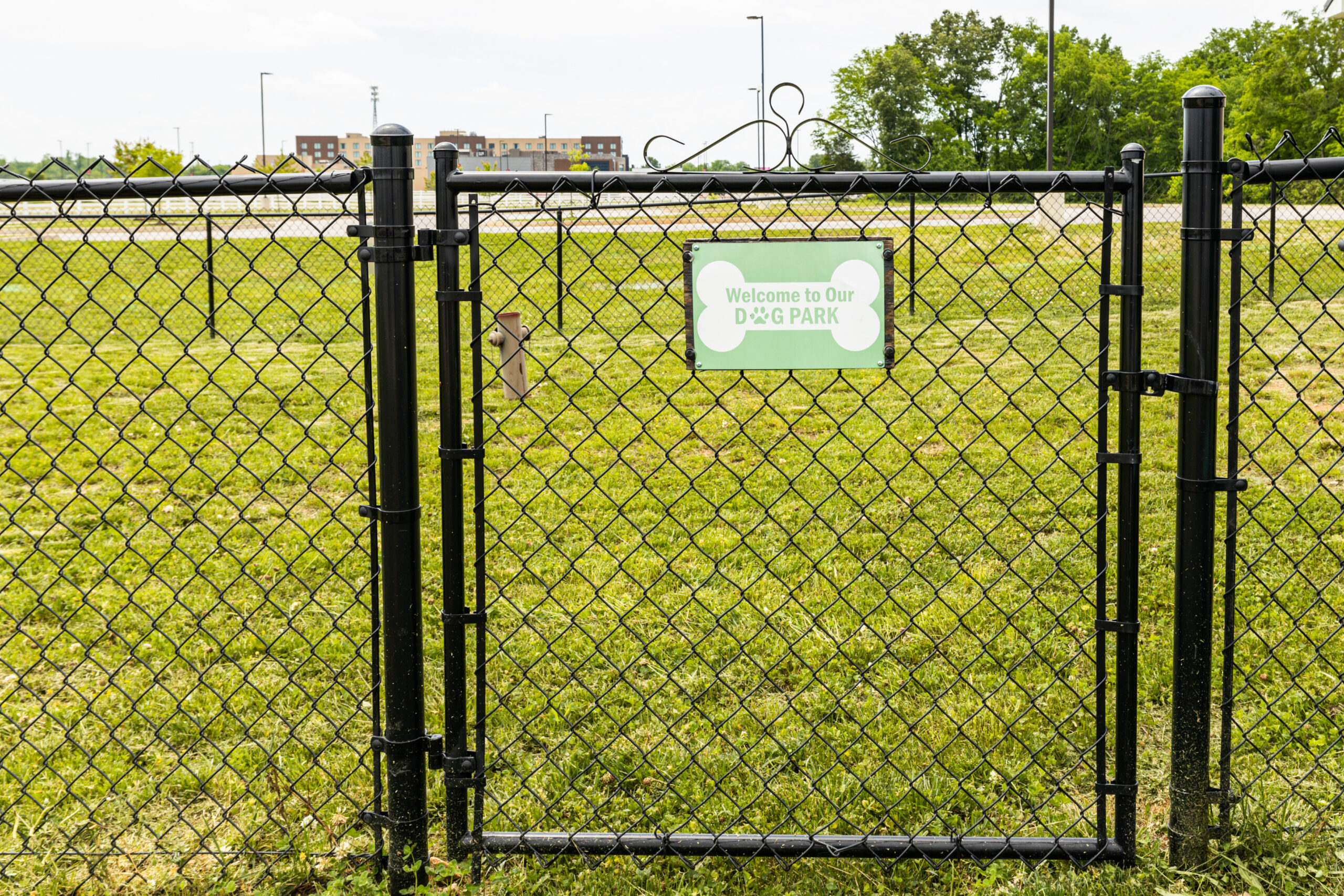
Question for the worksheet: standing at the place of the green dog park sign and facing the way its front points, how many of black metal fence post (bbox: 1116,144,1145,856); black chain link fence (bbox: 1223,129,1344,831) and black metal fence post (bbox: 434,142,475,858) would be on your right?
1

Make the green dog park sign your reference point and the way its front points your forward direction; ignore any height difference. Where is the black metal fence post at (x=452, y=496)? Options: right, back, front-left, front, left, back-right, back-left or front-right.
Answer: right

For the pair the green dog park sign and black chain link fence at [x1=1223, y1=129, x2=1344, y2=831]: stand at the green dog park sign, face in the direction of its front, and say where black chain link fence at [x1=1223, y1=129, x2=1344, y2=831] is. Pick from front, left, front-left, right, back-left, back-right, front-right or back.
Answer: back-left

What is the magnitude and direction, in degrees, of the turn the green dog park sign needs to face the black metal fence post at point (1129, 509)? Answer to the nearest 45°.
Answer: approximately 90° to its left

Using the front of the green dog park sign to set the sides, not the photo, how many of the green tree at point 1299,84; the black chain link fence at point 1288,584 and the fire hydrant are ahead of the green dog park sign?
0

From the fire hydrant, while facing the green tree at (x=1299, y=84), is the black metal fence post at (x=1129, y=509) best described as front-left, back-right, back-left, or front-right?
back-right

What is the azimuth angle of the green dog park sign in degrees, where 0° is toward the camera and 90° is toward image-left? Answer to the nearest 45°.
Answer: approximately 0°

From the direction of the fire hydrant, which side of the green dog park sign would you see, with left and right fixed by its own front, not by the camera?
back

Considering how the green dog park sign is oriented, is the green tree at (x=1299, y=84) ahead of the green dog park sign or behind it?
behind
